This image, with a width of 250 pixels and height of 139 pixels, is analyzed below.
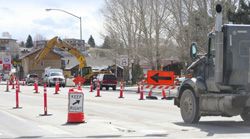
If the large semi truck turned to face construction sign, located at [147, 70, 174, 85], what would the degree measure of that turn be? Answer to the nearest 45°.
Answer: approximately 45° to its right

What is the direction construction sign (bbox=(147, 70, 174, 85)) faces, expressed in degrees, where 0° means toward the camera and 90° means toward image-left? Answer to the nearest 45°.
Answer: approximately 0°

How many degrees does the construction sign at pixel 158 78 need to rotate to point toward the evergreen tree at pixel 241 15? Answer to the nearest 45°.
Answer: approximately 135° to its left

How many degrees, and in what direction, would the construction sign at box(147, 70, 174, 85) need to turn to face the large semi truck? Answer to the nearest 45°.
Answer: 0° — it already faces it

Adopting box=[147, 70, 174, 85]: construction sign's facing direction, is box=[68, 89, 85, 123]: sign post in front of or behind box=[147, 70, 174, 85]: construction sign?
in front

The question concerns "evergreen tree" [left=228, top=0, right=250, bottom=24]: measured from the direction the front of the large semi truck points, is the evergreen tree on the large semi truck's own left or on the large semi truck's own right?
on the large semi truck's own right
